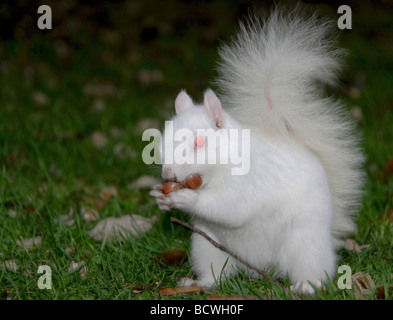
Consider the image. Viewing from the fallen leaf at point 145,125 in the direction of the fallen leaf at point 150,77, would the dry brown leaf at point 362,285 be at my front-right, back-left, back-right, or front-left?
back-right

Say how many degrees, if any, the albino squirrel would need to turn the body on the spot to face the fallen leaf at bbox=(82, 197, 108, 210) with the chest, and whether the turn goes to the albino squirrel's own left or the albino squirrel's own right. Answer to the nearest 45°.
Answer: approximately 90° to the albino squirrel's own right

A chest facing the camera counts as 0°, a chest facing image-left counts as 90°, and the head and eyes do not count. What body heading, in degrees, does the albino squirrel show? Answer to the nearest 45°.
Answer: approximately 45°

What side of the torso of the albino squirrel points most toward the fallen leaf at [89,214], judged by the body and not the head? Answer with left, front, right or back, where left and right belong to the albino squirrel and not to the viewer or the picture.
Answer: right

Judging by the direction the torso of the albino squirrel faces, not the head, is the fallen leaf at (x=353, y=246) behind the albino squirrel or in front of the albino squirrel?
behind

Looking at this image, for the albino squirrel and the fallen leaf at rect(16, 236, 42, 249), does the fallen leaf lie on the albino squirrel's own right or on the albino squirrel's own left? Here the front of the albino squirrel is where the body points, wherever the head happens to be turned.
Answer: on the albino squirrel's own right

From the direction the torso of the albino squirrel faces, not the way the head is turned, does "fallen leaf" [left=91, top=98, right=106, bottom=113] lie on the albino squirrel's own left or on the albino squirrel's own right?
on the albino squirrel's own right

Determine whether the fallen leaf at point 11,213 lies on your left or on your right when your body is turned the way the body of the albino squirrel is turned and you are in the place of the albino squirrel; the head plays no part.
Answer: on your right

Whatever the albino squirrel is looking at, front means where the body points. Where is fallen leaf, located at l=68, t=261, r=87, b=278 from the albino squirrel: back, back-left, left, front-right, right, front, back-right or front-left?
front-right
